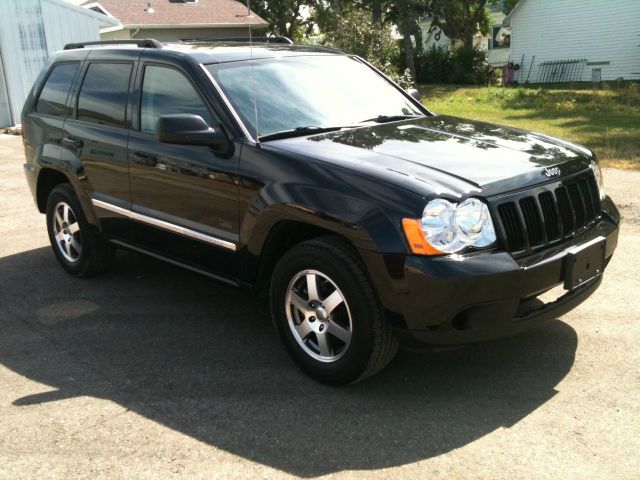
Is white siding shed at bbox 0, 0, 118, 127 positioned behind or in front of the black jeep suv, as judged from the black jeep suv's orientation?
behind

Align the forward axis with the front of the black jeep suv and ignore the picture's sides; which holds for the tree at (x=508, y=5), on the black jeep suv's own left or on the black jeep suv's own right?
on the black jeep suv's own left

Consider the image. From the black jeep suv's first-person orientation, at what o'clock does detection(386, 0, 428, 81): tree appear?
The tree is roughly at 8 o'clock from the black jeep suv.

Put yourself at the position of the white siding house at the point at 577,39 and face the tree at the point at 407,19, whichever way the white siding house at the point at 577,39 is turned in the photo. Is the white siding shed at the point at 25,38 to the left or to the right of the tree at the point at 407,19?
left

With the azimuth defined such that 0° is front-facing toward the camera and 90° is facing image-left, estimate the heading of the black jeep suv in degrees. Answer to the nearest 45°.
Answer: approximately 315°

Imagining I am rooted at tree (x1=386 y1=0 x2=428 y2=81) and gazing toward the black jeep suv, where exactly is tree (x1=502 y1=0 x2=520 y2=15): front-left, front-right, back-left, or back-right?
back-left

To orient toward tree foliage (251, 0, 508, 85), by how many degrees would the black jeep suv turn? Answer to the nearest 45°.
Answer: approximately 135° to its left

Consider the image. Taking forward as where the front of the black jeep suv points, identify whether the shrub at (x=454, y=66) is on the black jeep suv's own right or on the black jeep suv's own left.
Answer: on the black jeep suv's own left
